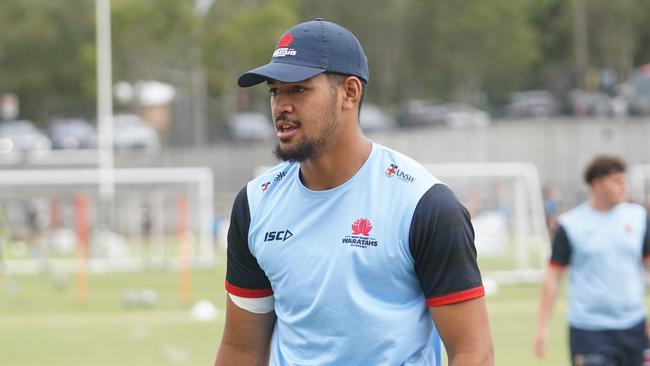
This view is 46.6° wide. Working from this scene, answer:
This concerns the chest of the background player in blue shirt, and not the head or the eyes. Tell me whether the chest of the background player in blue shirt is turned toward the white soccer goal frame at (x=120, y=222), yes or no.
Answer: no

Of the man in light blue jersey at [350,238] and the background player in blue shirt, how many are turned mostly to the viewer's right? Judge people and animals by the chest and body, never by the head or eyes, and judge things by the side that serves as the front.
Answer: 0

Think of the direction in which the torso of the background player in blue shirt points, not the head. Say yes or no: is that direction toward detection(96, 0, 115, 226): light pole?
no

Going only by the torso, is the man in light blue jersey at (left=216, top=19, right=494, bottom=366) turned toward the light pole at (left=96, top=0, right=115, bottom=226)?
no

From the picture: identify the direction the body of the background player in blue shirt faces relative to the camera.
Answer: toward the camera

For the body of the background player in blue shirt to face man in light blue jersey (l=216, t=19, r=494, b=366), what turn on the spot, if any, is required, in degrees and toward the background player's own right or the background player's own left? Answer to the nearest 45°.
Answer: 0° — they already face them

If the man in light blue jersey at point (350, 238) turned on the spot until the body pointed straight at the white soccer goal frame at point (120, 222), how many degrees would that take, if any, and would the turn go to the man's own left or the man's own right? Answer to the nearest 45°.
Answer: approximately 135° to the man's own right

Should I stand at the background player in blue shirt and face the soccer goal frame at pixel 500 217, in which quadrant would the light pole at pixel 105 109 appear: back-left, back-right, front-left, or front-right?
front-left

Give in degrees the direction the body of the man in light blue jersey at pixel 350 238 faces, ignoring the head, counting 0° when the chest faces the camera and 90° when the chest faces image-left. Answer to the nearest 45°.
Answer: approximately 45°

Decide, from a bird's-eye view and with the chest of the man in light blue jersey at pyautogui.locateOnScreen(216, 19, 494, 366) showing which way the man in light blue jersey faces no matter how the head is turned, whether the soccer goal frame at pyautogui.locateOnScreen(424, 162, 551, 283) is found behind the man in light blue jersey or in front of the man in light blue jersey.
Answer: behind

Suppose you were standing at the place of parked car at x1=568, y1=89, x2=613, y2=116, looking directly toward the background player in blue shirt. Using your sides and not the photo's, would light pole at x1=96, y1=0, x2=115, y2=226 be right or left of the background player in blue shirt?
right

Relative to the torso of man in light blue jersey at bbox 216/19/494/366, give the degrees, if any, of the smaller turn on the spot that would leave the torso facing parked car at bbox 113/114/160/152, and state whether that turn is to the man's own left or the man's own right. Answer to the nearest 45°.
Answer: approximately 135° to the man's own right

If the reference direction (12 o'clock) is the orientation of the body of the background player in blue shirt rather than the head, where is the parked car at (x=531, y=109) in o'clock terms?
The parked car is roughly at 6 o'clock from the background player in blue shirt.

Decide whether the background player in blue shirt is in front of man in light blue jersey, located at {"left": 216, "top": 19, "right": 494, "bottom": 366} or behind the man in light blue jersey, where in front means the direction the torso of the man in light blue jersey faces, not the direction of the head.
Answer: behind

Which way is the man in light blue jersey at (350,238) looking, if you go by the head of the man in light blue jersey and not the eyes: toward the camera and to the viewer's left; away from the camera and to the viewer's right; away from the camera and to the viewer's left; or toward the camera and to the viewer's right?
toward the camera and to the viewer's left
